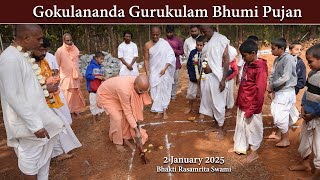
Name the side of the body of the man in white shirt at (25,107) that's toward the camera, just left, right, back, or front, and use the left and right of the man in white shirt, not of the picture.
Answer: right

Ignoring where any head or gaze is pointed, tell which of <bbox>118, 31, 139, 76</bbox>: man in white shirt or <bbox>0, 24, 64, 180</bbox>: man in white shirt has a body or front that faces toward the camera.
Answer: <bbox>118, 31, 139, 76</bbox>: man in white shirt

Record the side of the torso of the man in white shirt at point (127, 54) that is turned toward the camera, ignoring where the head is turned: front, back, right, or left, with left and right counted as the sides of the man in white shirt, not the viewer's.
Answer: front

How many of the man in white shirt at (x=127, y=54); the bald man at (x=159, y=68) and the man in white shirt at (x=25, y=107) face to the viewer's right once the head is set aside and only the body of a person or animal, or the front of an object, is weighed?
1

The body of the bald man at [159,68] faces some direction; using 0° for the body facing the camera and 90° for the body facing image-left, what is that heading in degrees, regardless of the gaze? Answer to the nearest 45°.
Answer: approximately 0°

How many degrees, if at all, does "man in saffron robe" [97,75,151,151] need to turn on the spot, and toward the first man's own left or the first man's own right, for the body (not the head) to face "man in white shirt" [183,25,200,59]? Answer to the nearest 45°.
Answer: approximately 90° to the first man's own left

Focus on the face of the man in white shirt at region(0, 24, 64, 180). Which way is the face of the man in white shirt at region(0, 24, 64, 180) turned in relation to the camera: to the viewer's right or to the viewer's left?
to the viewer's right

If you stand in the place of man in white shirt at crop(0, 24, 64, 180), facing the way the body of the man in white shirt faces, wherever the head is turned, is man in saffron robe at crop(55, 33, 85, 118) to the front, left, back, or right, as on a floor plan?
left

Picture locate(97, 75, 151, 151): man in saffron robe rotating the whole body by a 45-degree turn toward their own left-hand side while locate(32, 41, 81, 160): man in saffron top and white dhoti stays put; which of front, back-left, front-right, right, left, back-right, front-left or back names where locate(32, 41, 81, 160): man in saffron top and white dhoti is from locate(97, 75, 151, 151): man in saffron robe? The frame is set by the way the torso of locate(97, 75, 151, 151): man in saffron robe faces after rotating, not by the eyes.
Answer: back

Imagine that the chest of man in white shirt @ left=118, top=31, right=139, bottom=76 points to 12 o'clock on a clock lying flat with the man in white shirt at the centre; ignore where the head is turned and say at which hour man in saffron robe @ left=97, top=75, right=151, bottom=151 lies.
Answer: The man in saffron robe is roughly at 12 o'clock from the man in white shirt.

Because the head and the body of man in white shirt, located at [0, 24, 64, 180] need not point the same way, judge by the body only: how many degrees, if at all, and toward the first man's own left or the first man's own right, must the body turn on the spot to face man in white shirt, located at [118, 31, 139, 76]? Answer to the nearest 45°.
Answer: approximately 45° to the first man's own left

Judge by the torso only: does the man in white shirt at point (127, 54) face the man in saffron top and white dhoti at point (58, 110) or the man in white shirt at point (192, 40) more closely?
the man in saffron top and white dhoti

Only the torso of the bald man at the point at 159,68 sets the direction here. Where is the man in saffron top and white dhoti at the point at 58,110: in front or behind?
in front

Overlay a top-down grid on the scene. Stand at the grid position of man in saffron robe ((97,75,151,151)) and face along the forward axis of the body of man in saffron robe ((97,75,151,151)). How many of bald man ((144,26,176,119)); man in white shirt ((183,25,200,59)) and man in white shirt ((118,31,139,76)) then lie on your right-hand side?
0

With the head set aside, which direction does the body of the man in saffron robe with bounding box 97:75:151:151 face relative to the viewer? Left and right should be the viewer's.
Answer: facing the viewer and to the right of the viewer
